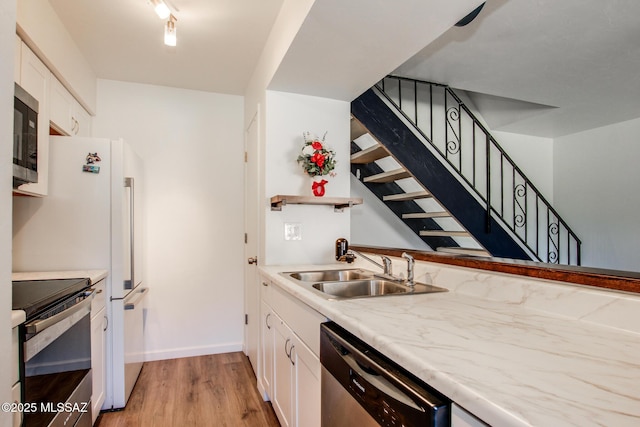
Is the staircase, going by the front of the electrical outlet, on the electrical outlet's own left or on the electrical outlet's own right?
on the electrical outlet's own left

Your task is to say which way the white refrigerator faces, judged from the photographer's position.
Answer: facing to the right of the viewer

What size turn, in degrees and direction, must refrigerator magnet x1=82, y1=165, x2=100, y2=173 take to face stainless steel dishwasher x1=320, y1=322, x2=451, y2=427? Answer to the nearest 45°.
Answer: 0° — it already faces it

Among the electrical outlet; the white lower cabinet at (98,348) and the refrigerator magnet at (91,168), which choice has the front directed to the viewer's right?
the white lower cabinet

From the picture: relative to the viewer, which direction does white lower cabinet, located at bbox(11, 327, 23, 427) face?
to the viewer's right

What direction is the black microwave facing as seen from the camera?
to the viewer's right

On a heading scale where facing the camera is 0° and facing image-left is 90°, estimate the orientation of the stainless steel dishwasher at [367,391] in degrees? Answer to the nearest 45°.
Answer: approximately 45°

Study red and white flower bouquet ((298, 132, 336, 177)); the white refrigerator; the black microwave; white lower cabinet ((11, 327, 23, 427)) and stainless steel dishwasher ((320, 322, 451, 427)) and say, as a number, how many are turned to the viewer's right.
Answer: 3

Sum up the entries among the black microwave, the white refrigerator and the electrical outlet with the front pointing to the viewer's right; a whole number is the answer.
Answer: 2

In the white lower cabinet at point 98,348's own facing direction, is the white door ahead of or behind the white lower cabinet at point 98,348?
ahead

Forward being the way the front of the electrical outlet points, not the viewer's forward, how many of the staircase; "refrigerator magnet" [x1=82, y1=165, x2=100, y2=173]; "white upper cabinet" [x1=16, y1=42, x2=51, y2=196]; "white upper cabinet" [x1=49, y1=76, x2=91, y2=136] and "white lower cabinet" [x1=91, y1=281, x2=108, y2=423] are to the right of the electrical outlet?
4
